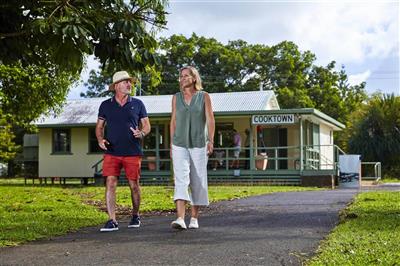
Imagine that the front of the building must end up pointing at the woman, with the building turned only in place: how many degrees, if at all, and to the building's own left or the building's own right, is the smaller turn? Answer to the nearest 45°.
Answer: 0° — it already faces them

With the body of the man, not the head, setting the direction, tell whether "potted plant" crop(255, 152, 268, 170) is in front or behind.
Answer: behind

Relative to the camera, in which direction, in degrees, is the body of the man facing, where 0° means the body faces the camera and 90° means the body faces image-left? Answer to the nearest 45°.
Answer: approximately 0°

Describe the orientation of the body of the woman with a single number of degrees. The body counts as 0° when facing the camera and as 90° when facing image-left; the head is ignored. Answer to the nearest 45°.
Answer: approximately 0°

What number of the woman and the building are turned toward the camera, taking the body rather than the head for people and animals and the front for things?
2

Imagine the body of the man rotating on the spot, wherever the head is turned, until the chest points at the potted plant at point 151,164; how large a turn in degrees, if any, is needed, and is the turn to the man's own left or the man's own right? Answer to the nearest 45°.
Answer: approximately 180°

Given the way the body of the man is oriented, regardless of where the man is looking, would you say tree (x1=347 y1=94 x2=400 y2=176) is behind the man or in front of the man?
behind

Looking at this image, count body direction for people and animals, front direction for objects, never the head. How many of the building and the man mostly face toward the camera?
2

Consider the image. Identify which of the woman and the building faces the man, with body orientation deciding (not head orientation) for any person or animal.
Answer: the building
